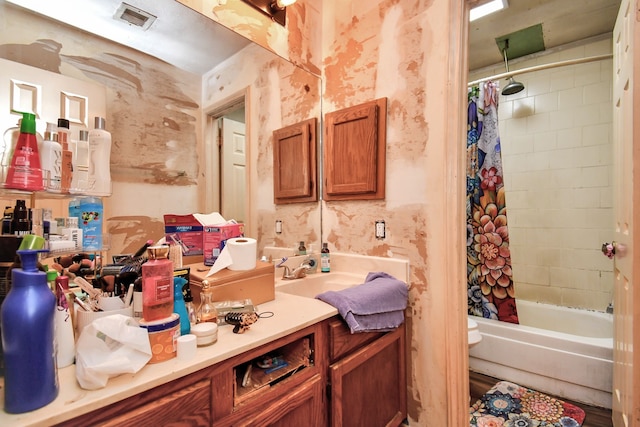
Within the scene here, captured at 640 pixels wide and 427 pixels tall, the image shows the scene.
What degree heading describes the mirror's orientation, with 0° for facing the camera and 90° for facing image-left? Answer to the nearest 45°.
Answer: approximately 315°

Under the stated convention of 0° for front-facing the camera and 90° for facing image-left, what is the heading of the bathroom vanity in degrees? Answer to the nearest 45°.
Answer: approximately 315°
